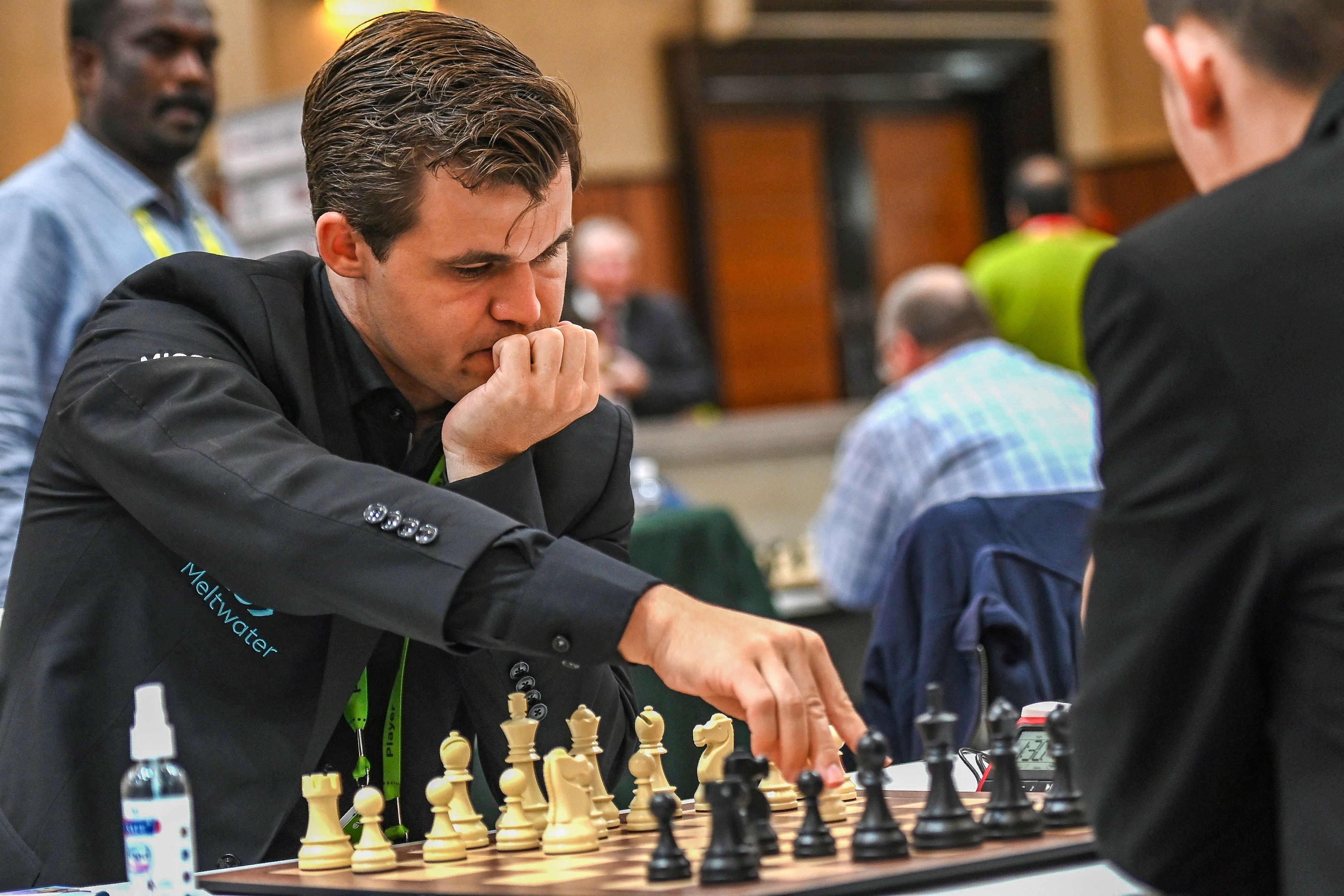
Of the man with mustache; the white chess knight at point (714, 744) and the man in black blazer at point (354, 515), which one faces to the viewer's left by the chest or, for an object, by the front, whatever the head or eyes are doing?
the white chess knight

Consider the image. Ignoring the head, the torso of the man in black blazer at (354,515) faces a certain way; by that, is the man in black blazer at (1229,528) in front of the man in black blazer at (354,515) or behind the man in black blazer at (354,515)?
in front

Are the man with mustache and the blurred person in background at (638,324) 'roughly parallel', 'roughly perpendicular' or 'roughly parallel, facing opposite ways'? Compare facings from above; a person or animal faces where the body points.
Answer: roughly perpendicular

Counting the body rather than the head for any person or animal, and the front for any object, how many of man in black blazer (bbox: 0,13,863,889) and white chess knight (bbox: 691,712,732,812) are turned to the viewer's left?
1

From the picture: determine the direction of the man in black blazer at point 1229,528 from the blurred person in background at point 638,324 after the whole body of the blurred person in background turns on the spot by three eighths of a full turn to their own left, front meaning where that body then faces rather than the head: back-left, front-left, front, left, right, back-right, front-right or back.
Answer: right

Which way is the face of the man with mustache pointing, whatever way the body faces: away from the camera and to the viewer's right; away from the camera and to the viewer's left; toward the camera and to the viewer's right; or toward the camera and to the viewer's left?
toward the camera and to the viewer's right

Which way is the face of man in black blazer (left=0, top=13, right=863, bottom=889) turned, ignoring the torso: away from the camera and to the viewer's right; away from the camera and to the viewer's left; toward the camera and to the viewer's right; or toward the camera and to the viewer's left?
toward the camera and to the viewer's right

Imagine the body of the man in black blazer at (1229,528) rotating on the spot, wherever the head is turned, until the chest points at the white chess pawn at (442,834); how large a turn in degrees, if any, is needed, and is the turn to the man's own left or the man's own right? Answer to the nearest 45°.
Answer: approximately 45° to the man's own left

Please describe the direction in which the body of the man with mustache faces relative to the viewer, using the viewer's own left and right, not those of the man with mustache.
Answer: facing the viewer and to the right of the viewer

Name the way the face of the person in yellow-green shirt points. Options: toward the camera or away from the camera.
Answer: away from the camera

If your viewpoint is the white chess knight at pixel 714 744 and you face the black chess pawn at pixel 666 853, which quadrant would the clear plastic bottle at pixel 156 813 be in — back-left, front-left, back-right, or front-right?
front-right

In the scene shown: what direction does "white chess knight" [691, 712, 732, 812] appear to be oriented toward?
to the viewer's left

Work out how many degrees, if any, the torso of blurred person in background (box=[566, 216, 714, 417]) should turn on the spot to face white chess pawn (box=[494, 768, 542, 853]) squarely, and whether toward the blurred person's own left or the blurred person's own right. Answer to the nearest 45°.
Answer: approximately 45° to the blurred person's own left

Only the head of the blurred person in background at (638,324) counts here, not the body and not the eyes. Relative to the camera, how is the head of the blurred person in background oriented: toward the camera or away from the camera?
toward the camera

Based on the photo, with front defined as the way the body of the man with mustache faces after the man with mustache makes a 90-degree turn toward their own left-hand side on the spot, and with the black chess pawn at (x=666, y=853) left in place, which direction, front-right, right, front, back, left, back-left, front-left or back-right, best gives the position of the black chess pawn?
back-right
